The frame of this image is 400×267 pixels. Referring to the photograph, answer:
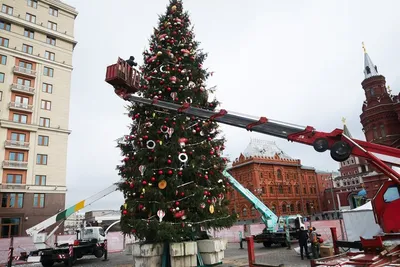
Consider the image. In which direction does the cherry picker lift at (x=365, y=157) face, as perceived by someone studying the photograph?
facing to the left of the viewer

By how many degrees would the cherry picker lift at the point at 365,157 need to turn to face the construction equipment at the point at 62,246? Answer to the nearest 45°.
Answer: approximately 45° to its right

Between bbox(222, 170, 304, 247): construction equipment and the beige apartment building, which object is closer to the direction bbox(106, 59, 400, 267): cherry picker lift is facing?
the beige apartment building

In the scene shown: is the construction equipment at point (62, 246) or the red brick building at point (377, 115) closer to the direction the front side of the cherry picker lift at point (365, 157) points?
the construction equipment

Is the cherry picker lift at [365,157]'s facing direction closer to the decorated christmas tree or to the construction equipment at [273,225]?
the decorated christmas tree

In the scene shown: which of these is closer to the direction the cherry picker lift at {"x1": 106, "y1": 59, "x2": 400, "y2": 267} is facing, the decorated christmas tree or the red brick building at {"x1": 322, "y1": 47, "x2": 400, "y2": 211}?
the decorated christmas tree

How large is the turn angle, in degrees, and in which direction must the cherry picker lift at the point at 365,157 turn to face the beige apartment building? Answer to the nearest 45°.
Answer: approximately 45° to its right

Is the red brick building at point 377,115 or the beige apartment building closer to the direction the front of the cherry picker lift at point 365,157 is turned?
the beige apartment building

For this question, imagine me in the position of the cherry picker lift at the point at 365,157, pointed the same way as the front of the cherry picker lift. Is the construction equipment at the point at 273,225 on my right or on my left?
on my right

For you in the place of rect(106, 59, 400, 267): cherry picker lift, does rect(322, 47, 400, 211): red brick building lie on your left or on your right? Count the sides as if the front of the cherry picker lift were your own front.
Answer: on your right
